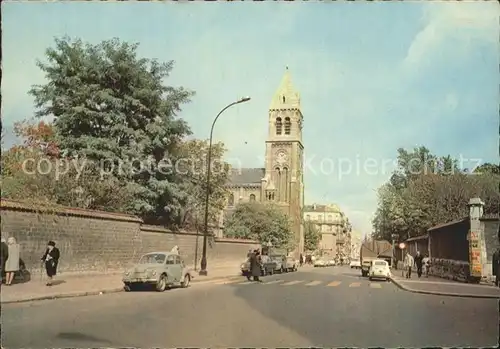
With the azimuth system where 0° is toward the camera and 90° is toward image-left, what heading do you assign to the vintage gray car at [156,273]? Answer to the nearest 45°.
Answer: approximately 45°

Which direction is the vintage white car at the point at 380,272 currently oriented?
away from the camera

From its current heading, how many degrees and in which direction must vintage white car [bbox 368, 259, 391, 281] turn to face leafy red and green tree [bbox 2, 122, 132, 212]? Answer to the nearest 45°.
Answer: approximately 135° to its left
